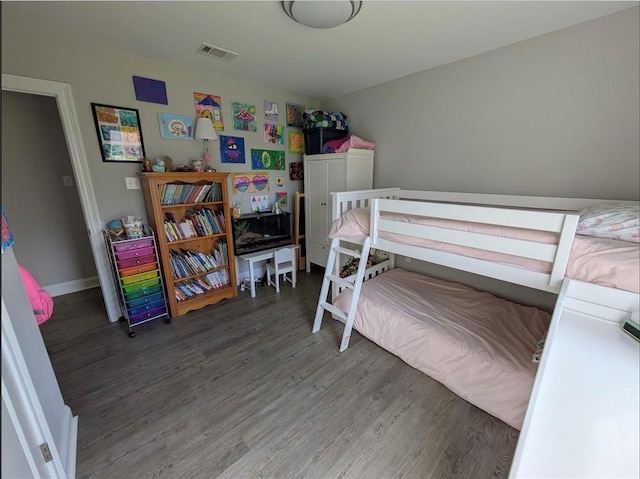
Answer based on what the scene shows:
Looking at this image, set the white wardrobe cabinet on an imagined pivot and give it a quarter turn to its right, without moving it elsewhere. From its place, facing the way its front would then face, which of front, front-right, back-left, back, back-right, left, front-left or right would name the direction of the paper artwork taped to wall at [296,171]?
front

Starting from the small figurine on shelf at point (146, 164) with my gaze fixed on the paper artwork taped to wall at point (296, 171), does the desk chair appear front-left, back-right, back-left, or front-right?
front-right

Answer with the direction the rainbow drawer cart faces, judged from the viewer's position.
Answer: facing the viewer and to the right of the viewer

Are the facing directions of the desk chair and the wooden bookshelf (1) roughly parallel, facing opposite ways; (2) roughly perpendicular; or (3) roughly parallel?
roughly parallel, facing opposite ways

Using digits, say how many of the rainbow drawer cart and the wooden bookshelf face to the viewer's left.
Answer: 0
